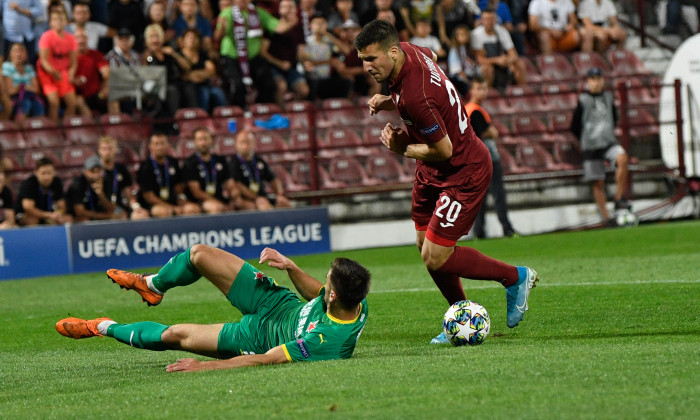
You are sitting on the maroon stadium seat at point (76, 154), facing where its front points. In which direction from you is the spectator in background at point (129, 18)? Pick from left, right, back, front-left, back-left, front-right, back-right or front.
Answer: back-left

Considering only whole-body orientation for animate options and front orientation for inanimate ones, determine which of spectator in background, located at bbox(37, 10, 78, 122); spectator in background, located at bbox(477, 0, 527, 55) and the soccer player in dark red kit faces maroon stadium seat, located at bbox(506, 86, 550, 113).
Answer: spectator in background, located at bbox(477, 0, 527, 55)

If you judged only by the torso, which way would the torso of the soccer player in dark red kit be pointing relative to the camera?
to the viewer's left

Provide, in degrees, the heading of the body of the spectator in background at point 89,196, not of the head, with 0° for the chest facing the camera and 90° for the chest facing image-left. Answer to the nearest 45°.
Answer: approximately 315°

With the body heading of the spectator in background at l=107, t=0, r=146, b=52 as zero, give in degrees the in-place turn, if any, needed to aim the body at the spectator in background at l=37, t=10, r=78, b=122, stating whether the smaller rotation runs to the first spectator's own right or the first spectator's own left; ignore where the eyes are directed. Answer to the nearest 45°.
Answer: approximately 45° to the first spectator's own right

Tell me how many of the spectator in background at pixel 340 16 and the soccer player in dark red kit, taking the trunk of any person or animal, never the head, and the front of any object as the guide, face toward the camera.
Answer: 1

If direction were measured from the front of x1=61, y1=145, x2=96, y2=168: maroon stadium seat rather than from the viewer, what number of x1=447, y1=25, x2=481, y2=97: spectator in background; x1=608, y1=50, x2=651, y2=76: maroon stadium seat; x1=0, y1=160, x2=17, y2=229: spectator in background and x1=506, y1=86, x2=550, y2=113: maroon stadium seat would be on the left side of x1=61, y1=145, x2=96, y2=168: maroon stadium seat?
3
